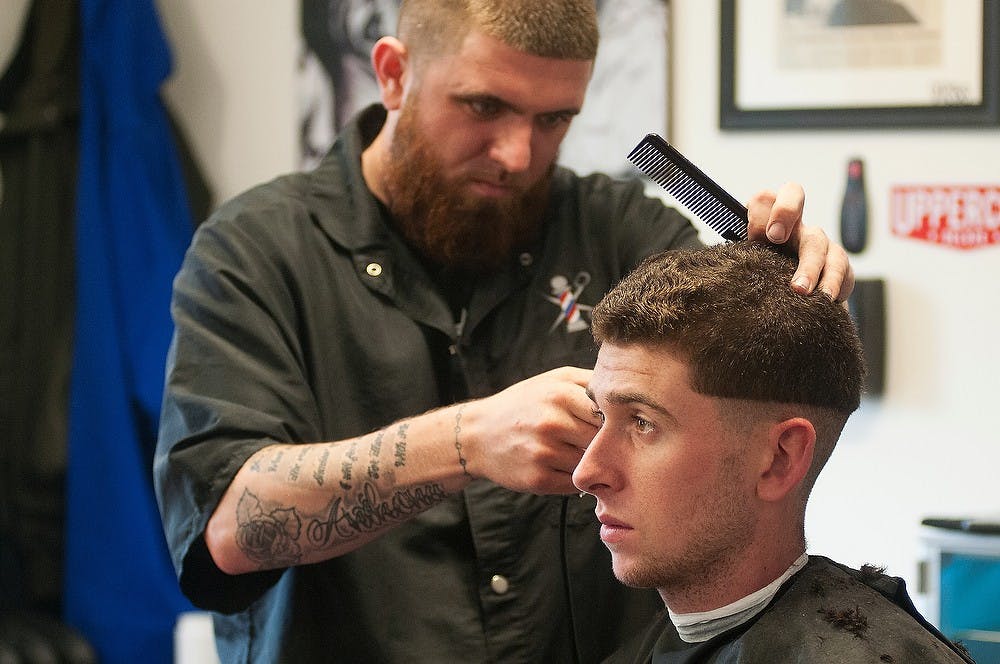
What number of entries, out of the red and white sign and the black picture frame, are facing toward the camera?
2

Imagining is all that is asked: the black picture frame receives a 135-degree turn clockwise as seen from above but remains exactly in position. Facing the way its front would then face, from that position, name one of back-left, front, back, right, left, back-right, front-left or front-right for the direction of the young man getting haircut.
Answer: back-left

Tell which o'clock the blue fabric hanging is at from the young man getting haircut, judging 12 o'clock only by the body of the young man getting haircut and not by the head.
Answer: The blue fabric hanging is roughly at 3 o'clock from the young man getting haircut.

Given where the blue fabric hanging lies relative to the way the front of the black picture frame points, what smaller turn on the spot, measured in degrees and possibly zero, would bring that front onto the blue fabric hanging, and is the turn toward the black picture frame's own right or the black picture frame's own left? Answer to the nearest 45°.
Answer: approximately 90° to the black picture frame's own right

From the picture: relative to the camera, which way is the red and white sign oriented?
toward the camera

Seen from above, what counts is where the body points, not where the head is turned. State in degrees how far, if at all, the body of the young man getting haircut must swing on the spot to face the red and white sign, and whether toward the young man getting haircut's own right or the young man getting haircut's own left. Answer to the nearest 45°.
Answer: approximately 135° to the young man getting haircut's own right

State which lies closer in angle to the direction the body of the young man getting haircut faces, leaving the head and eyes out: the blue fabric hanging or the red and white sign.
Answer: the blue fabric hanging

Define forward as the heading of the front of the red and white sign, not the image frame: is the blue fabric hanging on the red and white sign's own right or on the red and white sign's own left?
on the red and white sign's own right

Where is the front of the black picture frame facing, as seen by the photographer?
facing the viewer

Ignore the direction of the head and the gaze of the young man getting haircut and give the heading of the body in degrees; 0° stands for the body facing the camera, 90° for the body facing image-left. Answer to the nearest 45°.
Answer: approximately 45°
